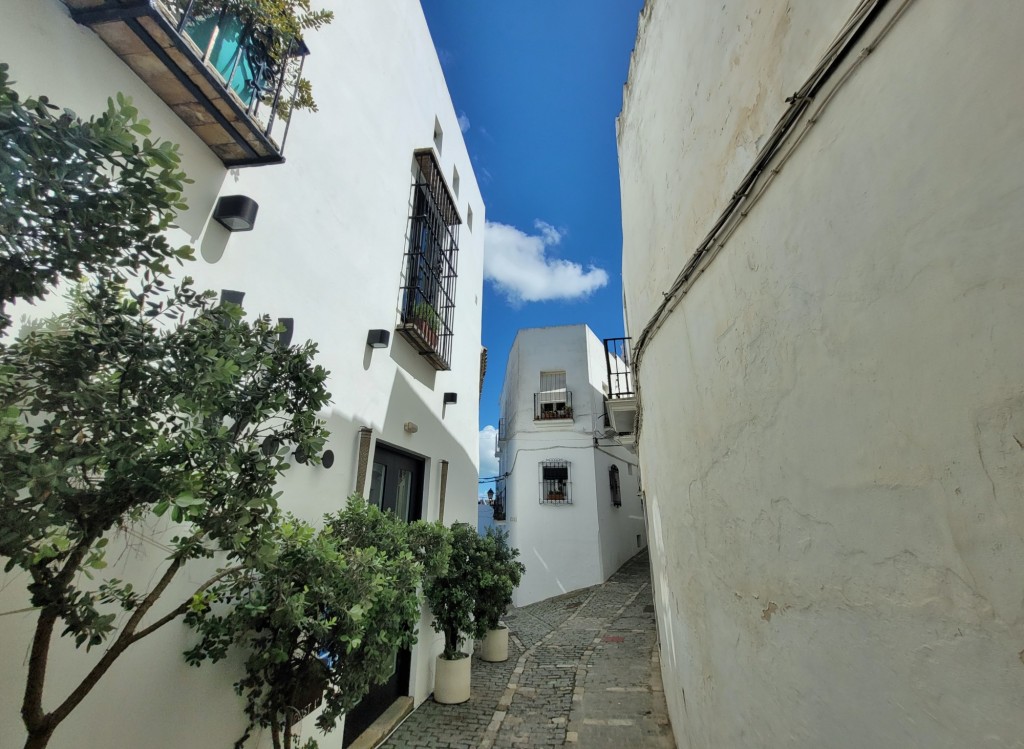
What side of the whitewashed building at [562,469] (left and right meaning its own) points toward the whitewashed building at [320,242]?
front

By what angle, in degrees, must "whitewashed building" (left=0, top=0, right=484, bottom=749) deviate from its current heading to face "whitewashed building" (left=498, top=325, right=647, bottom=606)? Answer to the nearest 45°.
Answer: approximately 90° to its left

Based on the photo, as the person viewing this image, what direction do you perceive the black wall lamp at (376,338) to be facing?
facing the viewer and to the right of the viewer

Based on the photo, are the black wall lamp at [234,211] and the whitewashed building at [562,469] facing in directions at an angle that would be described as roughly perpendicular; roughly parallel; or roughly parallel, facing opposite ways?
roughly perpendicular

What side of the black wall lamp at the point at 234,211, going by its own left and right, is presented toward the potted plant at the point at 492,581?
left

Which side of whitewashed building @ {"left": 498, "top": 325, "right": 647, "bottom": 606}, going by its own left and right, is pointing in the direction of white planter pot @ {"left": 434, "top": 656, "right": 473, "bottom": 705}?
front

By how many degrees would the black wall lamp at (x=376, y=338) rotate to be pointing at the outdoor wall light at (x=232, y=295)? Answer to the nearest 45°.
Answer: approximately 90° to its right

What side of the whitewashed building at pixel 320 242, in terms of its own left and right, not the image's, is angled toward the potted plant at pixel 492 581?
left

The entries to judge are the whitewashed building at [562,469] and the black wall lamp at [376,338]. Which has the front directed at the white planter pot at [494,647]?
the whitewashed building
